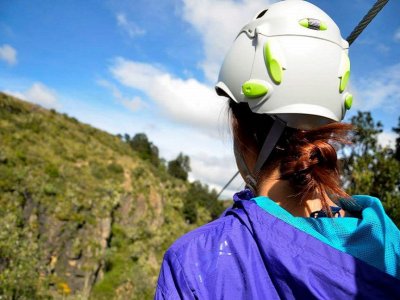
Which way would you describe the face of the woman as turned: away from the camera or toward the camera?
away from the camera

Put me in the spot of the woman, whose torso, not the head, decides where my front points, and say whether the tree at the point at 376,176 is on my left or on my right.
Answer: on my right

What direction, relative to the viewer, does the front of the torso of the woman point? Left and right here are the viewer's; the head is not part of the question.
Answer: facing away from the viewer and to the left of the viewer
